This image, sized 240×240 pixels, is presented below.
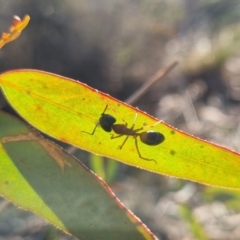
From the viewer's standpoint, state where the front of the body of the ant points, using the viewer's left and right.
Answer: facing to the left of the viewer
